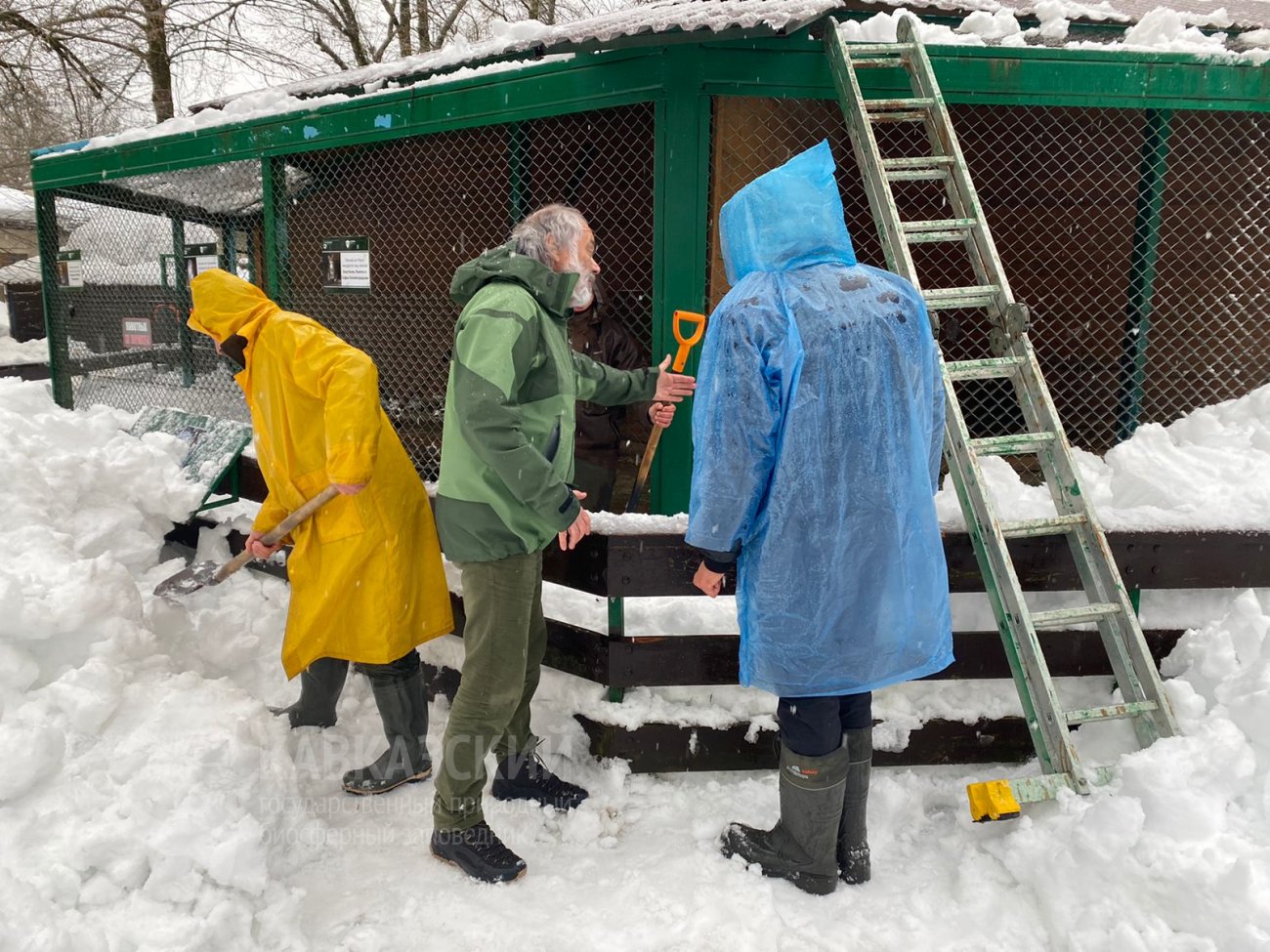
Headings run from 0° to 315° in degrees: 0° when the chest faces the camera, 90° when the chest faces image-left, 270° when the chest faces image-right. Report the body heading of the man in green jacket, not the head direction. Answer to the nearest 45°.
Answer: approximately 270°

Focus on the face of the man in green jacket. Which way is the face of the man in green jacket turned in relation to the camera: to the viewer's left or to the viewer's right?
to the viewer's right

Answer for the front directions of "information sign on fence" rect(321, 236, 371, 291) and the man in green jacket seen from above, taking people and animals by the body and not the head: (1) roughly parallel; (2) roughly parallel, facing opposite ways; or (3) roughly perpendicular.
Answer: roughly perpendicular

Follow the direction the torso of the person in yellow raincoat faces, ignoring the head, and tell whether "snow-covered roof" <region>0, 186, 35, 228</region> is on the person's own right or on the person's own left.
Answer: on the person's own right

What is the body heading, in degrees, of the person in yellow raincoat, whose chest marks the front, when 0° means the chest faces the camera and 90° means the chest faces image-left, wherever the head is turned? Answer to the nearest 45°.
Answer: approximately 90°

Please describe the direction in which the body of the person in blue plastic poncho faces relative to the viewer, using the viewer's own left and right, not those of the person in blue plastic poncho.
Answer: facing away from the viewer and to the left of the viewer

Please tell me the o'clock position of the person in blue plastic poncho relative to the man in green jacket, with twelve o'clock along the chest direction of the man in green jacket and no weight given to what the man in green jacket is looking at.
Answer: The person in blue plastic poncho is roughly at 1 o'clock from the man in green jacket.
